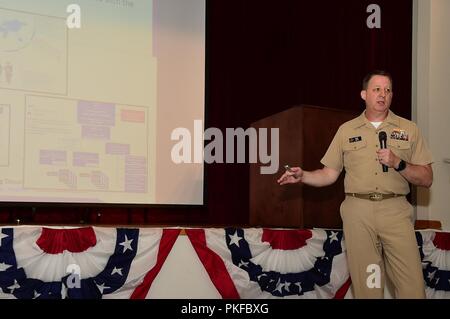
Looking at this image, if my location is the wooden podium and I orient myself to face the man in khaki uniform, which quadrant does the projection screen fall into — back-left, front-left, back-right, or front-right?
back-right

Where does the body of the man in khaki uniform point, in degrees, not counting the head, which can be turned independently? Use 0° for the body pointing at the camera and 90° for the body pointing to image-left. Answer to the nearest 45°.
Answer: approximately 0°

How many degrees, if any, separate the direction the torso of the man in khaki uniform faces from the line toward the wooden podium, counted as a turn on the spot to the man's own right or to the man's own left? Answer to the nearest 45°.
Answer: approximately 135° to the man's own right

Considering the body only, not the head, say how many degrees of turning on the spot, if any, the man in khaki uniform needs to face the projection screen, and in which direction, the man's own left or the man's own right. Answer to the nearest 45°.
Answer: approximately 90° to the man's own right

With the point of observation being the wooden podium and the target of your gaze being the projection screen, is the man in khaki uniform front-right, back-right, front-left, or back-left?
back-left
